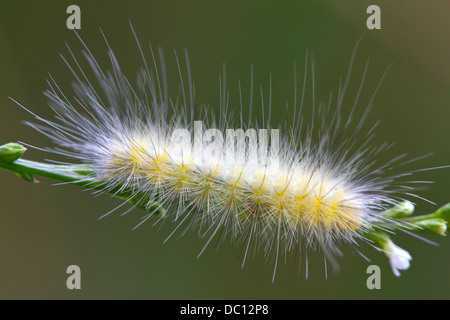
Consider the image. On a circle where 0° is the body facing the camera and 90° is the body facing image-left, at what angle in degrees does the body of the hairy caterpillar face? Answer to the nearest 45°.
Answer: approximately 270°
